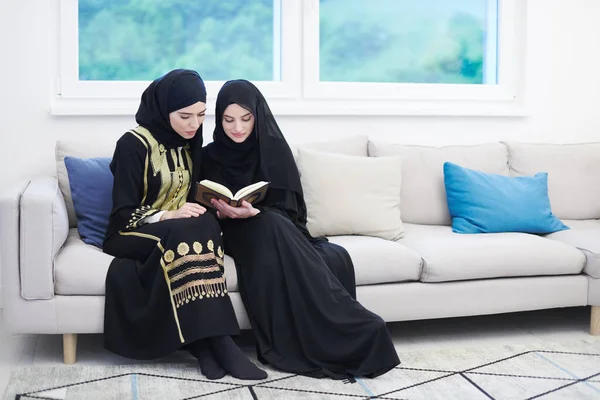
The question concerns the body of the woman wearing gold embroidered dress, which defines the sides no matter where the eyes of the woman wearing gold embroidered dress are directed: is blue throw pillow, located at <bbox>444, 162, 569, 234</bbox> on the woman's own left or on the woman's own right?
on the woman's own left

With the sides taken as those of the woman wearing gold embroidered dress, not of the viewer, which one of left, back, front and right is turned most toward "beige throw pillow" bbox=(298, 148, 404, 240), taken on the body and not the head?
left

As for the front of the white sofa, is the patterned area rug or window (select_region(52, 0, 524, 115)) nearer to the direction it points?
the patterned area rug

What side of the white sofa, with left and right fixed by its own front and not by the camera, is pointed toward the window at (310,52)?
back

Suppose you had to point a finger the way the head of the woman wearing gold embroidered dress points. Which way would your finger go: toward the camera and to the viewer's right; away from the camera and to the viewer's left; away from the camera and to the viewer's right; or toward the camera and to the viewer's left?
toward the camera and to the viewer's right

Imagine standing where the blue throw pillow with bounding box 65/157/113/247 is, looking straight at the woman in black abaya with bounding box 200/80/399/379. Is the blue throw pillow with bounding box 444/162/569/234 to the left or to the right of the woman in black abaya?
left

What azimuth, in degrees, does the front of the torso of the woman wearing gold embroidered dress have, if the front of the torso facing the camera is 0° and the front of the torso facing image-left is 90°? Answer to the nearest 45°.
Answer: approximately 315°

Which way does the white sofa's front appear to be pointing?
toward the camera
